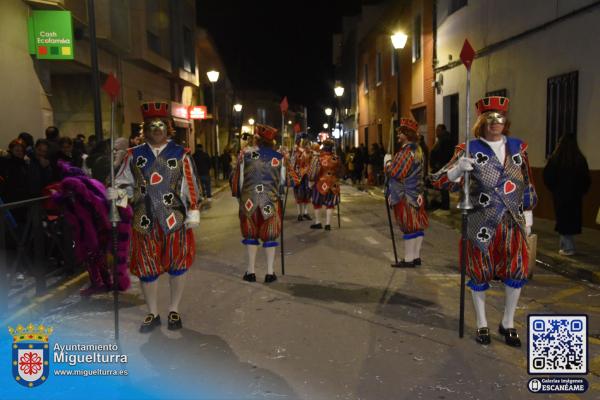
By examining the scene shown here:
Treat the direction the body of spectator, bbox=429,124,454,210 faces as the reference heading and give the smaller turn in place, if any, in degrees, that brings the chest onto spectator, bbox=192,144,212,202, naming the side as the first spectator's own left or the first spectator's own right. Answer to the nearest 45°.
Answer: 0° — they already face them

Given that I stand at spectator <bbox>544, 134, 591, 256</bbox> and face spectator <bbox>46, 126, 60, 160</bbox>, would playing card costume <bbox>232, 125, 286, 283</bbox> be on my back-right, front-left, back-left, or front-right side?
front-left

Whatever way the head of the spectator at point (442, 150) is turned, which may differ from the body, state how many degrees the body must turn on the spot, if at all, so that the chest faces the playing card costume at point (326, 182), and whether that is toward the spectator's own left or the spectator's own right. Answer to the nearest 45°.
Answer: approximately 45° to the spectator's own left

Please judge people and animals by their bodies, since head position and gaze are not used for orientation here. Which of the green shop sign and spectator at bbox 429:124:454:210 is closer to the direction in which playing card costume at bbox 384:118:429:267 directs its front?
the green shop sign

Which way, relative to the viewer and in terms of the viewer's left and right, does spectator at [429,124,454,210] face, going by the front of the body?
facing to the left of the viewer

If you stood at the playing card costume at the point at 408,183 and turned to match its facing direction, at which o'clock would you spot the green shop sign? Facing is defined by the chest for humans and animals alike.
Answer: The green shop sign is roughly at 1 o'clock from the playing card costume.

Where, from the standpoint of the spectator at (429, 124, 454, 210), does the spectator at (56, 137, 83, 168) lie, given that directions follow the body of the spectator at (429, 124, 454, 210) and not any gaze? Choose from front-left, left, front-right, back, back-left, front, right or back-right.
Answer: front-left
